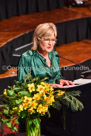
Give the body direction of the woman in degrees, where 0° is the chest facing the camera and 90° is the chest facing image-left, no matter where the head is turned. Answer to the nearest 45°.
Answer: approximately 315°

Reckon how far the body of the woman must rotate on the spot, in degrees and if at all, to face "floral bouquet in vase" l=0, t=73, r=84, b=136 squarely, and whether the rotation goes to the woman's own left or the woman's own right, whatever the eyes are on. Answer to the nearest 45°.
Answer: approximately 45° to the woman's own right
